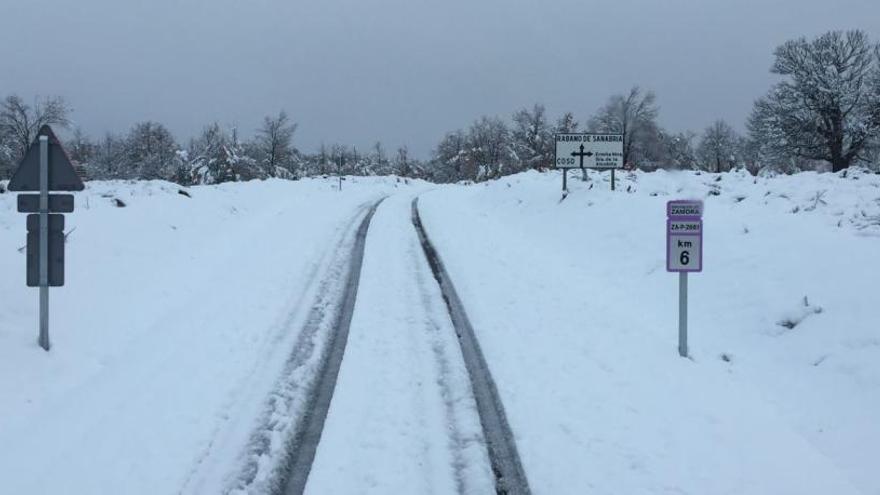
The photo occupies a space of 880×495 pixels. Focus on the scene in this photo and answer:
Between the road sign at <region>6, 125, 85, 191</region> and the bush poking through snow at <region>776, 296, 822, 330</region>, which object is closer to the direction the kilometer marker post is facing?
the road sign

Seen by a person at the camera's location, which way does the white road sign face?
facing the viewer

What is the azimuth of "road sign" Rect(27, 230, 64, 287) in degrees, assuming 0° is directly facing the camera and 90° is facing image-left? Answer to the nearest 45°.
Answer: approximately 180°

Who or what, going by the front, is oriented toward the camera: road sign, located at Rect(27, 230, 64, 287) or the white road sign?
the white road sign

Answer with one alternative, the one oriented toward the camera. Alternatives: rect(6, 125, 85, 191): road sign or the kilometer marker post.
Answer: the kilometer marker post

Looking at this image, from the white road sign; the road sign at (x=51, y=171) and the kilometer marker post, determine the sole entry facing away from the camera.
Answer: the road sign

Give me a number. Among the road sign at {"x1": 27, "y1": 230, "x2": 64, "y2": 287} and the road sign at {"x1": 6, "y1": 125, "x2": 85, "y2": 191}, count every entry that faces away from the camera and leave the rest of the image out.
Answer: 2

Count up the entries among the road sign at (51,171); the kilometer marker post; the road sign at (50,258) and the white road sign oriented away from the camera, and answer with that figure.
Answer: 2

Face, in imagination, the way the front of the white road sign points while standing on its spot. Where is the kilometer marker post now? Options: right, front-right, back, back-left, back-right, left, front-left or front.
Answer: front

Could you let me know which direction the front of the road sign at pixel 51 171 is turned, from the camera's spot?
facing away from the viewer

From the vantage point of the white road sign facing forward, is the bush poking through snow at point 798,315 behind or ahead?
ahead

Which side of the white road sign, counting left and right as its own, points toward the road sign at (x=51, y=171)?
front

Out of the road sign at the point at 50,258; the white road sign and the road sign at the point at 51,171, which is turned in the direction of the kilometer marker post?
the white road sign

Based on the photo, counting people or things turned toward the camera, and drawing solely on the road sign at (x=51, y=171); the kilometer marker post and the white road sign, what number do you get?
2

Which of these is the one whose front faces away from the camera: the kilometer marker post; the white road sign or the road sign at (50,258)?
the road sign
